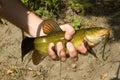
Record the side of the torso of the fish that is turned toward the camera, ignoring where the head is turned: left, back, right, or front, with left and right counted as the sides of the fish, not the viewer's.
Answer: right

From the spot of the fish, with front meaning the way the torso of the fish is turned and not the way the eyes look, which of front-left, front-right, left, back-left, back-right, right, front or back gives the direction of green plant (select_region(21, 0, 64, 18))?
left

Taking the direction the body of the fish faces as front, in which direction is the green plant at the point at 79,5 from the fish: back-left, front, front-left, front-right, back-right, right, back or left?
left
